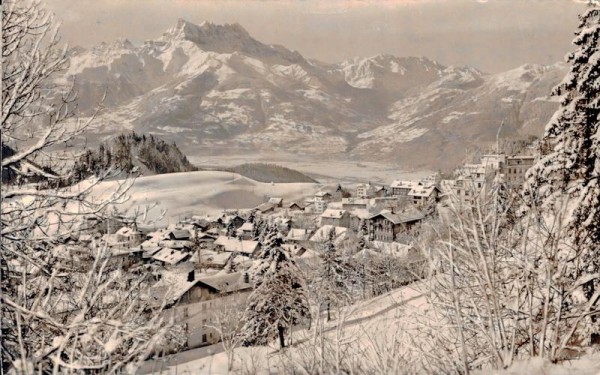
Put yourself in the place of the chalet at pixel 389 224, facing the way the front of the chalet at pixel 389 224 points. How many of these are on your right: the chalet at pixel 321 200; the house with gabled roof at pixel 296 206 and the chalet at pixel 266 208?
3

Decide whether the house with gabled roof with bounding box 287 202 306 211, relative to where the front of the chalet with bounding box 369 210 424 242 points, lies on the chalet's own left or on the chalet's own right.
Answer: on the chalet's own right

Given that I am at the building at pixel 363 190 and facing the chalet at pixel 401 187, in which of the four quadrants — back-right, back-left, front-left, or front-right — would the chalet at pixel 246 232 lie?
back-right

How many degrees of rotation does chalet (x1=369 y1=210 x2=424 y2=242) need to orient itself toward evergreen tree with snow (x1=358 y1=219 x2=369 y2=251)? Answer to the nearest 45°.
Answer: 0° — it already faces it

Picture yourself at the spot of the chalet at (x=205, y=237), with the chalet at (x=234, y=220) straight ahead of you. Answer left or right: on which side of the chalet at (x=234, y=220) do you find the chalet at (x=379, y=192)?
right

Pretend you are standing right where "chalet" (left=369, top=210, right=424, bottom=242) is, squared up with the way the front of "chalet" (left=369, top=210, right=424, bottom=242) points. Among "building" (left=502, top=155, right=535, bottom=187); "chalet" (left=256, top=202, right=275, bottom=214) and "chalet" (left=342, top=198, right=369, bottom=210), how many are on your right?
2

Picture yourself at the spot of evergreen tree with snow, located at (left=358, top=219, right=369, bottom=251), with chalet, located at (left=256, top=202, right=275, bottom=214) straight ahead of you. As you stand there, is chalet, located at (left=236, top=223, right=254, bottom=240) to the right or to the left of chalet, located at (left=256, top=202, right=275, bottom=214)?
left

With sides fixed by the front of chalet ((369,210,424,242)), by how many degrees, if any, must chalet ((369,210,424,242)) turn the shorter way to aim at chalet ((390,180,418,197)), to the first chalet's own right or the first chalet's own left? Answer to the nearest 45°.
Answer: approximately 135° to the first chalet's own right

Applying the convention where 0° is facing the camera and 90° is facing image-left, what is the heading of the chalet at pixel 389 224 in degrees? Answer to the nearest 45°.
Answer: approximately 45°
